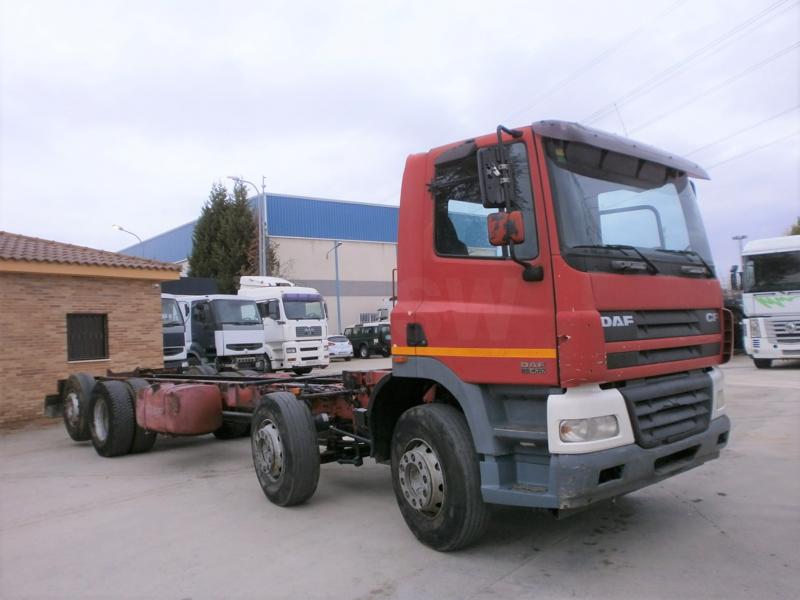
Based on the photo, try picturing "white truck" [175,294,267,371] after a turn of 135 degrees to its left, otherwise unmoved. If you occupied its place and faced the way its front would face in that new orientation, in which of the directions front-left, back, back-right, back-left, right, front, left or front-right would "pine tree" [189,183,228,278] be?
front

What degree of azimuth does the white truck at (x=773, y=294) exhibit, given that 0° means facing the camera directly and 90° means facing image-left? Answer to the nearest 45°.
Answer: approximately 0°

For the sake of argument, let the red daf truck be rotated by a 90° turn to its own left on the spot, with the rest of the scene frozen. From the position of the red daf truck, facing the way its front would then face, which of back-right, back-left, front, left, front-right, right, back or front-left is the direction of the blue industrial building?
front-left

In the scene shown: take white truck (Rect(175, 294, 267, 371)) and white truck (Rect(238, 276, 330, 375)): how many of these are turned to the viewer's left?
0

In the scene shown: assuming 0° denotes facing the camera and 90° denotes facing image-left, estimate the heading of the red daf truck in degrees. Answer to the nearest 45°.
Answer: approximately 315°

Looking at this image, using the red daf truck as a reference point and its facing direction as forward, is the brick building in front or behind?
behind

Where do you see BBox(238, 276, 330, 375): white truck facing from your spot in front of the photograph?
facing the viewer and to the right of the viewer

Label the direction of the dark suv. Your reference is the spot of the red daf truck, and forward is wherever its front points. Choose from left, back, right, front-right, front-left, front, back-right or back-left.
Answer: back-left

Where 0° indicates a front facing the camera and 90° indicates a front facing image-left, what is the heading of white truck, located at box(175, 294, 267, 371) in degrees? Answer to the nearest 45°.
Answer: approximately 315°
